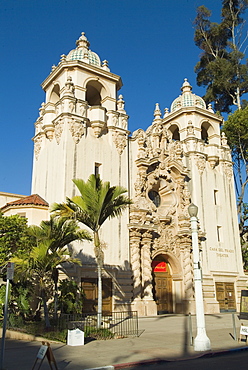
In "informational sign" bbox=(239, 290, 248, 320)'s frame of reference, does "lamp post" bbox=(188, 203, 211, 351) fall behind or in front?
in front

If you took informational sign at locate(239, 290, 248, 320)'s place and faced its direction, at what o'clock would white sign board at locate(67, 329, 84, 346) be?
The white sign board is roughly at 2 o'clock from the informational sign.

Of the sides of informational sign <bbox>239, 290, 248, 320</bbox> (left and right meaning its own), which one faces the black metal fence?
right

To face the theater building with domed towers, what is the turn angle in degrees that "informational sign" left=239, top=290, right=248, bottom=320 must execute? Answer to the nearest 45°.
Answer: approximately 135° to its right

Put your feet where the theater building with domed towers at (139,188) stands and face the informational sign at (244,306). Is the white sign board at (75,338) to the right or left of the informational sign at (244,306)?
right

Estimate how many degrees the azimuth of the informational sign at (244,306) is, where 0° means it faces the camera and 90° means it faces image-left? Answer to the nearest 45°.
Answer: approximately 0°

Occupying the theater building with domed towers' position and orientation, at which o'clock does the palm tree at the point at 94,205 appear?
The palm tree is roughly at 2 o'clock from the theater building with domed towers.

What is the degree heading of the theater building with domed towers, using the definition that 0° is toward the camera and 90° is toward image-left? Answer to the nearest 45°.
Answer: approximately 315°

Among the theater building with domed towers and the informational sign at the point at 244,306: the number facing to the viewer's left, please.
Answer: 0
